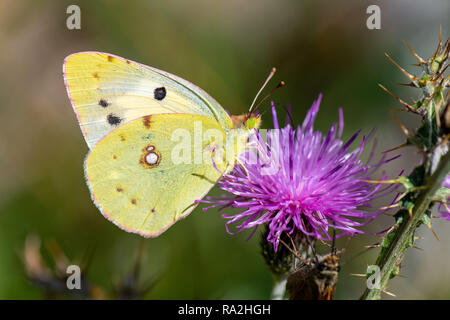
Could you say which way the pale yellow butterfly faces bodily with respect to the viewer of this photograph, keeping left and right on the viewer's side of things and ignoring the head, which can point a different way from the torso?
facing to the right of the viewer
